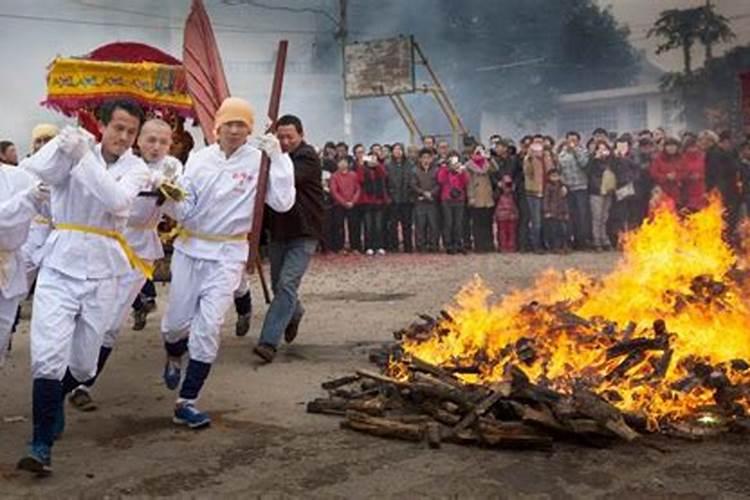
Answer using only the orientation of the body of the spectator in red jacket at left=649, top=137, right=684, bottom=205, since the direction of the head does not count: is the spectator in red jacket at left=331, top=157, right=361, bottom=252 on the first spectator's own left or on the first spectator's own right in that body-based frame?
on the first spectator's own right

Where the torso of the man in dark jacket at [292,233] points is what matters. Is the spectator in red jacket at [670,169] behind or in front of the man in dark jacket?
behind

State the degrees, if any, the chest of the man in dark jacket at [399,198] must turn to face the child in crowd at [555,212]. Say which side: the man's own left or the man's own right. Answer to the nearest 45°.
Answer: approximately 90° to the man's own left

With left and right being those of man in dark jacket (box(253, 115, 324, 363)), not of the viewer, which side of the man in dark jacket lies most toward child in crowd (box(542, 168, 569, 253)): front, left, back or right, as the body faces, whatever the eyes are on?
back

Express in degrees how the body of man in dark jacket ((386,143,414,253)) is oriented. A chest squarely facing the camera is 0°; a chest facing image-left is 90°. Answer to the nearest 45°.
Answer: approximately 0°

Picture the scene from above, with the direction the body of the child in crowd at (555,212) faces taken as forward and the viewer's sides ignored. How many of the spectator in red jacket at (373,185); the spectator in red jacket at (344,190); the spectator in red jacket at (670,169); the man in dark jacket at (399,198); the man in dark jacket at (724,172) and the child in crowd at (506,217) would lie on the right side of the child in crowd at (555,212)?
4

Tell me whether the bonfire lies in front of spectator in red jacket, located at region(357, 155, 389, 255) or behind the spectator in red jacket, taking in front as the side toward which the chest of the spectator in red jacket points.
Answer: in front

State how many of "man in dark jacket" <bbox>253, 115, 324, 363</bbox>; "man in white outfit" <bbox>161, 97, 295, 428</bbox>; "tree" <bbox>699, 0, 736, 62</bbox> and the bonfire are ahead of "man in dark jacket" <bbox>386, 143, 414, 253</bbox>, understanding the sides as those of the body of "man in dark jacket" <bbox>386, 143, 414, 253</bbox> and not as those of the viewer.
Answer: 3

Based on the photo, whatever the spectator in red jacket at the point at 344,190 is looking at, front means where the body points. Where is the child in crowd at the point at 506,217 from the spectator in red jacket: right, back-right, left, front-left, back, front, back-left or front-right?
left

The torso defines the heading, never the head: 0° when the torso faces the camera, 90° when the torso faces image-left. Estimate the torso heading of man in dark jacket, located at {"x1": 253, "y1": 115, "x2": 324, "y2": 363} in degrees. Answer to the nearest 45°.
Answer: approximately 45°

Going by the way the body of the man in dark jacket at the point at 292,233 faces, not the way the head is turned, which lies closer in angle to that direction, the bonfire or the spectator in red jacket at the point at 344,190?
the bonfire

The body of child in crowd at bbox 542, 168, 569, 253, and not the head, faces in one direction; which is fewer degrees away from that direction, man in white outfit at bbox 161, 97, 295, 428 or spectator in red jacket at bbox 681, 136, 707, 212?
the man in white outfit

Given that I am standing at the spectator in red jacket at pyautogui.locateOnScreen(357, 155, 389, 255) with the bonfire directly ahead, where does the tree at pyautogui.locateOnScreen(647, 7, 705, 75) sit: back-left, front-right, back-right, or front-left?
back-left
